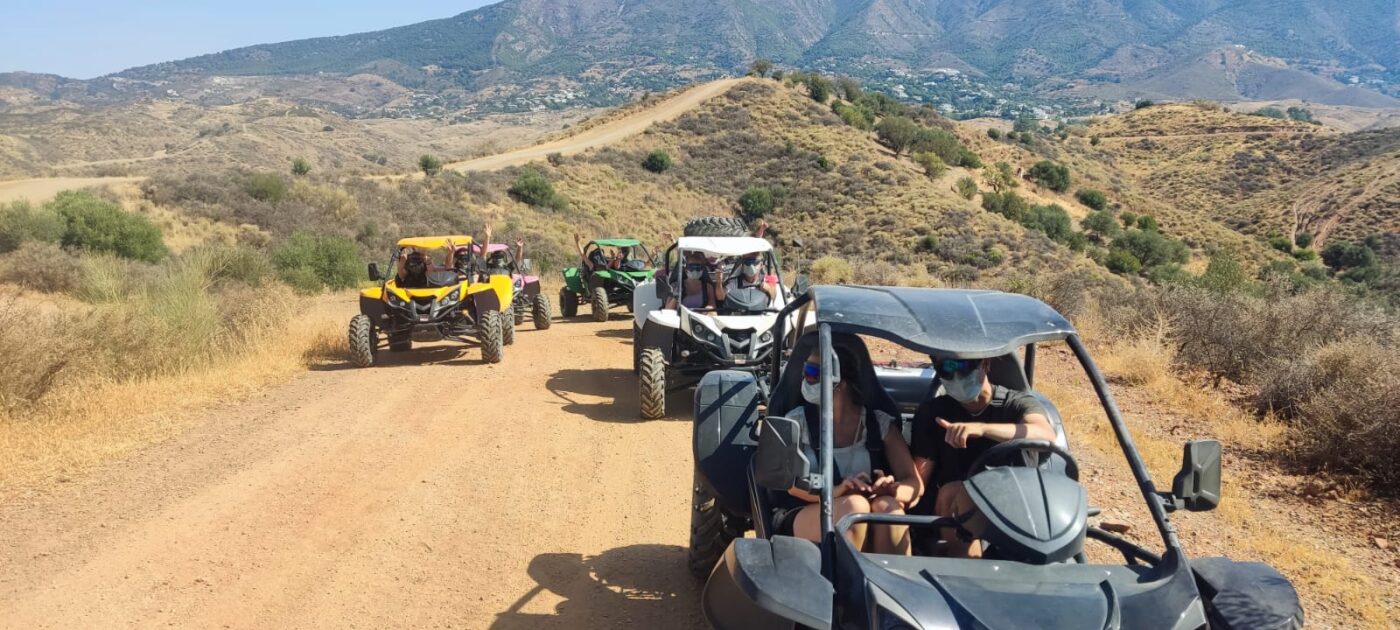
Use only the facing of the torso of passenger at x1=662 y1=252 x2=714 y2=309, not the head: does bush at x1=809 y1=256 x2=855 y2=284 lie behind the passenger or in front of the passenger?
behind

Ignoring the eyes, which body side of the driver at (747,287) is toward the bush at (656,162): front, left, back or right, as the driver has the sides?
back

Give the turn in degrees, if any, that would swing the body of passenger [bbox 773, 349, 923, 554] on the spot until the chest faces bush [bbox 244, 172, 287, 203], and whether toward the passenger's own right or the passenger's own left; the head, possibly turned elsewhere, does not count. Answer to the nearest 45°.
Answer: approximately 135° to the passenger's own right

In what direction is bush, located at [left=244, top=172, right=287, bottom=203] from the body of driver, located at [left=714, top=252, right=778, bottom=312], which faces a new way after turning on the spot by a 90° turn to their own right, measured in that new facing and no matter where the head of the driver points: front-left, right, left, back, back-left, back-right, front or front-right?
front-right

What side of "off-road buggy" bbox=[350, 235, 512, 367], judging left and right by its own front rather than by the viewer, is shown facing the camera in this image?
front

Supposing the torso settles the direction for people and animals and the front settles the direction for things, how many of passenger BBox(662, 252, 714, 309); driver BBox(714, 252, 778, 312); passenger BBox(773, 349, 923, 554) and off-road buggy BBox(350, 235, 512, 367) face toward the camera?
4

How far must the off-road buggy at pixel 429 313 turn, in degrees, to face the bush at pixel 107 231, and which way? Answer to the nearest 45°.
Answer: approximately 135° to its right

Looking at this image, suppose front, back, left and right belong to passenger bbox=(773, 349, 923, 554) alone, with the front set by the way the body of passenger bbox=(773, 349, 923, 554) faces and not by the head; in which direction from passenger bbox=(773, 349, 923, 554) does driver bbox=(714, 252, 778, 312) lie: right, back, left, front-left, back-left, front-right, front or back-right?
back

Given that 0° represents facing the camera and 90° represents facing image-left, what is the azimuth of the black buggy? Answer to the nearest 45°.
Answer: approximately 315°

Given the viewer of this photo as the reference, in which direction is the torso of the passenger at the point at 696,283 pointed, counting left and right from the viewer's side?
facing the viewer

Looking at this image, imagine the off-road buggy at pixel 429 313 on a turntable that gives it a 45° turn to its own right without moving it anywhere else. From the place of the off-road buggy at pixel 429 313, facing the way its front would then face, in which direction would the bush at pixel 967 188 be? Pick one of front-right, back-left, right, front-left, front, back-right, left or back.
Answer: back

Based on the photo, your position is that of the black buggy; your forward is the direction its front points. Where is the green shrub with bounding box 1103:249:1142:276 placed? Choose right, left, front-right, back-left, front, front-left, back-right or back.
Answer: back-left
